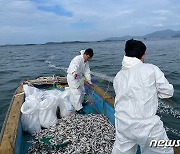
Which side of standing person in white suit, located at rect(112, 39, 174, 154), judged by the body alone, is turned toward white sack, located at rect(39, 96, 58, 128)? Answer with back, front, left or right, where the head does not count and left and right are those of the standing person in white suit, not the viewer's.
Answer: left

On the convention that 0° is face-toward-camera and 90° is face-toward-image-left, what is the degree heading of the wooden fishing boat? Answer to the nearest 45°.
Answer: approximately 180°

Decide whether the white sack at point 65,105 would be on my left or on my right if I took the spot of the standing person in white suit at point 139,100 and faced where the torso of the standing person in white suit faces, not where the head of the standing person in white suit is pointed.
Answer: on my left

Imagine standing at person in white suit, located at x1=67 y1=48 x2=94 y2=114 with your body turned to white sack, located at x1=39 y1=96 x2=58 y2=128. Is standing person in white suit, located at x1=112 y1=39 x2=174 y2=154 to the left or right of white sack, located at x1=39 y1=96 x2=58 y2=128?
left

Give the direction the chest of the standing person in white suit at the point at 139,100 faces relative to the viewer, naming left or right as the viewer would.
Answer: facing away from the viewer and to the right of the viewer

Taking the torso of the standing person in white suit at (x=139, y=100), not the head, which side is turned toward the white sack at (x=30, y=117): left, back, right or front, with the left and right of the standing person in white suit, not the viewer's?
left
